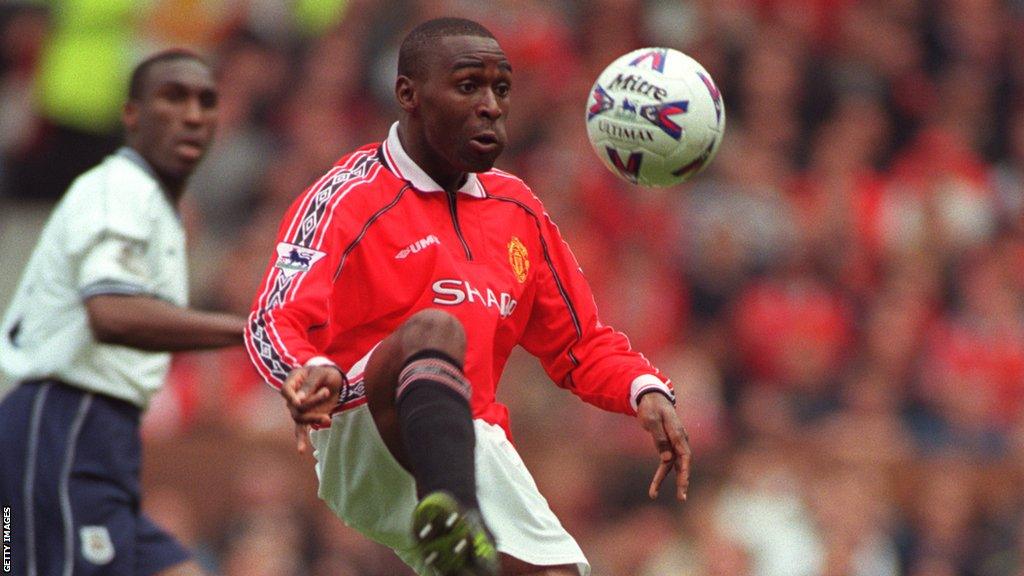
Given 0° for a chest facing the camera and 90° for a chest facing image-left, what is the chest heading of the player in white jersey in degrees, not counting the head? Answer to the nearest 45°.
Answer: approximately 270°

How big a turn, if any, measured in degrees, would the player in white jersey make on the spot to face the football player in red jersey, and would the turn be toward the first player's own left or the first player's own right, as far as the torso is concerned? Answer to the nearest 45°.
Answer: approximately 45° to the first player's own right

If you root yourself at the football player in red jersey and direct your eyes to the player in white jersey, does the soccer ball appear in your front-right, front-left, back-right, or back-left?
back-right

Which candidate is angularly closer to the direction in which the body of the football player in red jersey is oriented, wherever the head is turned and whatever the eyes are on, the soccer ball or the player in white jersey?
the soccer ball

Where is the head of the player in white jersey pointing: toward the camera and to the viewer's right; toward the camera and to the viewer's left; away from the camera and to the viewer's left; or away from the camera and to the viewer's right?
toward the camera and to the viewer's right

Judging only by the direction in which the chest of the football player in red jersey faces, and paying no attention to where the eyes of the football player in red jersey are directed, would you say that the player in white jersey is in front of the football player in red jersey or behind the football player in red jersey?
behind

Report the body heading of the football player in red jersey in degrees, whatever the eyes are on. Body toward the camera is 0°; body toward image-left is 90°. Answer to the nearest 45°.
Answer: approximately 315°
